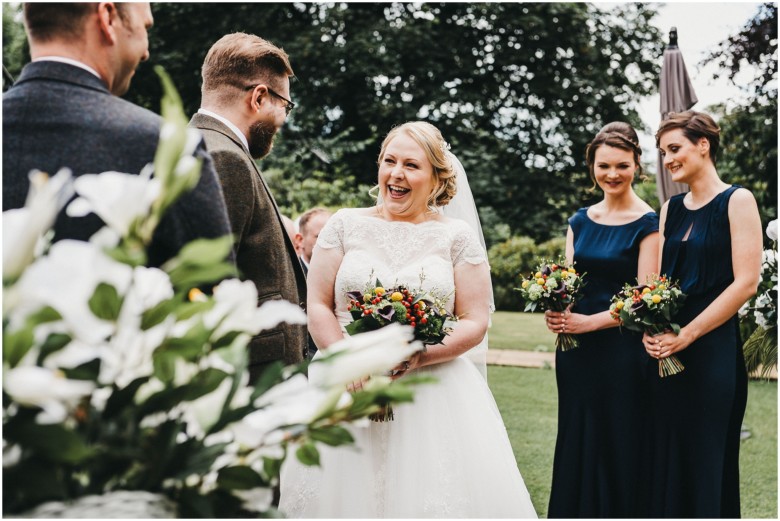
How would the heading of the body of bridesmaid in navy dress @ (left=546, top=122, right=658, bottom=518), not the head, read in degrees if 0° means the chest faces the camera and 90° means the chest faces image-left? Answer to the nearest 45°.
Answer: approximately 45°

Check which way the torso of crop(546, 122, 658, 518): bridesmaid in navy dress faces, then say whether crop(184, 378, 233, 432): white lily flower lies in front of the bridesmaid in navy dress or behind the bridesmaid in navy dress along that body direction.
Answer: in front

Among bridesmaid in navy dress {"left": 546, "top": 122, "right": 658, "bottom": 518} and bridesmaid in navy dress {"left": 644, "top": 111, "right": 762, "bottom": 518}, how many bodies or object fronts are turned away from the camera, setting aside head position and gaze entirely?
0

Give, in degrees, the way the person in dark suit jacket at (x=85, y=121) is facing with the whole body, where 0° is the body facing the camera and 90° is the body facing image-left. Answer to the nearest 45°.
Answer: approximately 225°

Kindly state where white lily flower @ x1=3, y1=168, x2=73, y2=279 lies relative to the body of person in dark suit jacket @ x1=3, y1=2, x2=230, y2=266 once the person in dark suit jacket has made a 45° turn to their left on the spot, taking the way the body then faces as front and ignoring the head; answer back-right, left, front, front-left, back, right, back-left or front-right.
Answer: back

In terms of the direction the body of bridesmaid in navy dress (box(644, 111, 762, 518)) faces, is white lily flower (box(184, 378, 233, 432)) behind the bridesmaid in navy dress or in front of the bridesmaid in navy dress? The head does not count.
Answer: in front

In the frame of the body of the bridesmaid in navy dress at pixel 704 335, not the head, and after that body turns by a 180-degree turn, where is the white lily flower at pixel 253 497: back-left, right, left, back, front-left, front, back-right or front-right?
back-right

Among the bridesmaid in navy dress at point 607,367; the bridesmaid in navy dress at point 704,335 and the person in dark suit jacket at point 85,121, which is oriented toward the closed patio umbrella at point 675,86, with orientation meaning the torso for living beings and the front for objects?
the person in dark suit jacket

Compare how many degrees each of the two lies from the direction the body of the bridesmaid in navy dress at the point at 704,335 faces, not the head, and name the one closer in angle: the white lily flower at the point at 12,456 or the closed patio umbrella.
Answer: the white lily flower

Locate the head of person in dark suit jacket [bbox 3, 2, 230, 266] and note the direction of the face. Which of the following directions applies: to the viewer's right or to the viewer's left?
to the viewer's right
